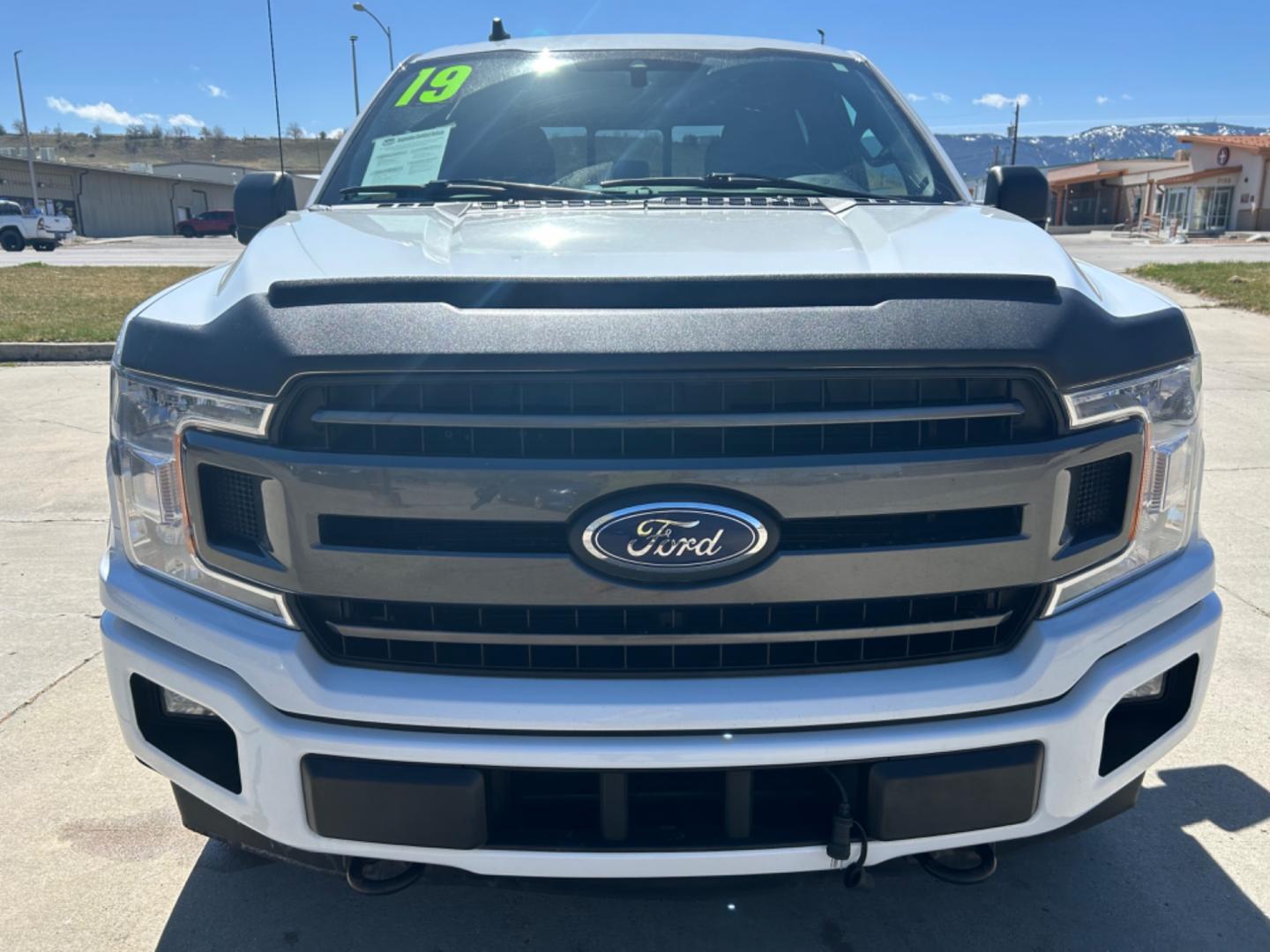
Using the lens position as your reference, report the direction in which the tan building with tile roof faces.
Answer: facing the viewer and to the left of the viewer

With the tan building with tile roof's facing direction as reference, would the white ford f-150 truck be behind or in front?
in front

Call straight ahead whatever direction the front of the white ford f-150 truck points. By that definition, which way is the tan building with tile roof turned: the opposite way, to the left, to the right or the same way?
to the right

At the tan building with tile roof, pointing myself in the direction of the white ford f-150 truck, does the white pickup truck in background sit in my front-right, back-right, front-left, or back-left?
front-right

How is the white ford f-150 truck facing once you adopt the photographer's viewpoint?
facing the viewer

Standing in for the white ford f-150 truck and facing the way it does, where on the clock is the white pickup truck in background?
The white pickup truck in background is roughly at 5 o'clock from the white ford f-150 truck.

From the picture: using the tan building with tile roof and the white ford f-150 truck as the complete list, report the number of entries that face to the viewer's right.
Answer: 0

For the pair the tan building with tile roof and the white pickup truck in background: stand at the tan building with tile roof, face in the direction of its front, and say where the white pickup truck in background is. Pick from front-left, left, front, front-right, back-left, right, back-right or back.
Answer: front

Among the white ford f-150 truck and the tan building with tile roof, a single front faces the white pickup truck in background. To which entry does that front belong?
the tan building with tile roof

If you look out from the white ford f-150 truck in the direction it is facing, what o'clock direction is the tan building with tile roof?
The tan building with tile roof is roughly at 7 o'clock from the white ford f-150 truck.
